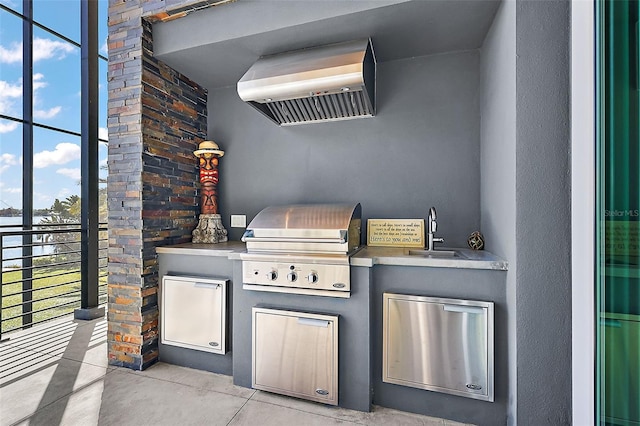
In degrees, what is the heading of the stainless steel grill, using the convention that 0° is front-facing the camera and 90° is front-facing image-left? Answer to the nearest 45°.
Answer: approximately 0°

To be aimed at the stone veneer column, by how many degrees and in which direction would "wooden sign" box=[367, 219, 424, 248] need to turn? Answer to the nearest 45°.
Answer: approximately 90° to its right

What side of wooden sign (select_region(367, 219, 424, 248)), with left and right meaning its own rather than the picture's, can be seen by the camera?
front

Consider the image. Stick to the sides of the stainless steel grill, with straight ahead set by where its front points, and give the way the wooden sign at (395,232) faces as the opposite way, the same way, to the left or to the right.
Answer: the same way

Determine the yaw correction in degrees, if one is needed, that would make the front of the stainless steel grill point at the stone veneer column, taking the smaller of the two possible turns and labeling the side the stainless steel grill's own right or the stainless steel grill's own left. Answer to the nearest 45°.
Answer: approximately 90° to the stainless steel grill's own right

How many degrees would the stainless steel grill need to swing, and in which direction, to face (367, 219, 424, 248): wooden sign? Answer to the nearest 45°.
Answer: approximately 135° to its left

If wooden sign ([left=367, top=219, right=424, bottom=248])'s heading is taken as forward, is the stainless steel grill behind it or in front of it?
in front

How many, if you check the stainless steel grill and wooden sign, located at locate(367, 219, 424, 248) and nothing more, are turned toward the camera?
2
